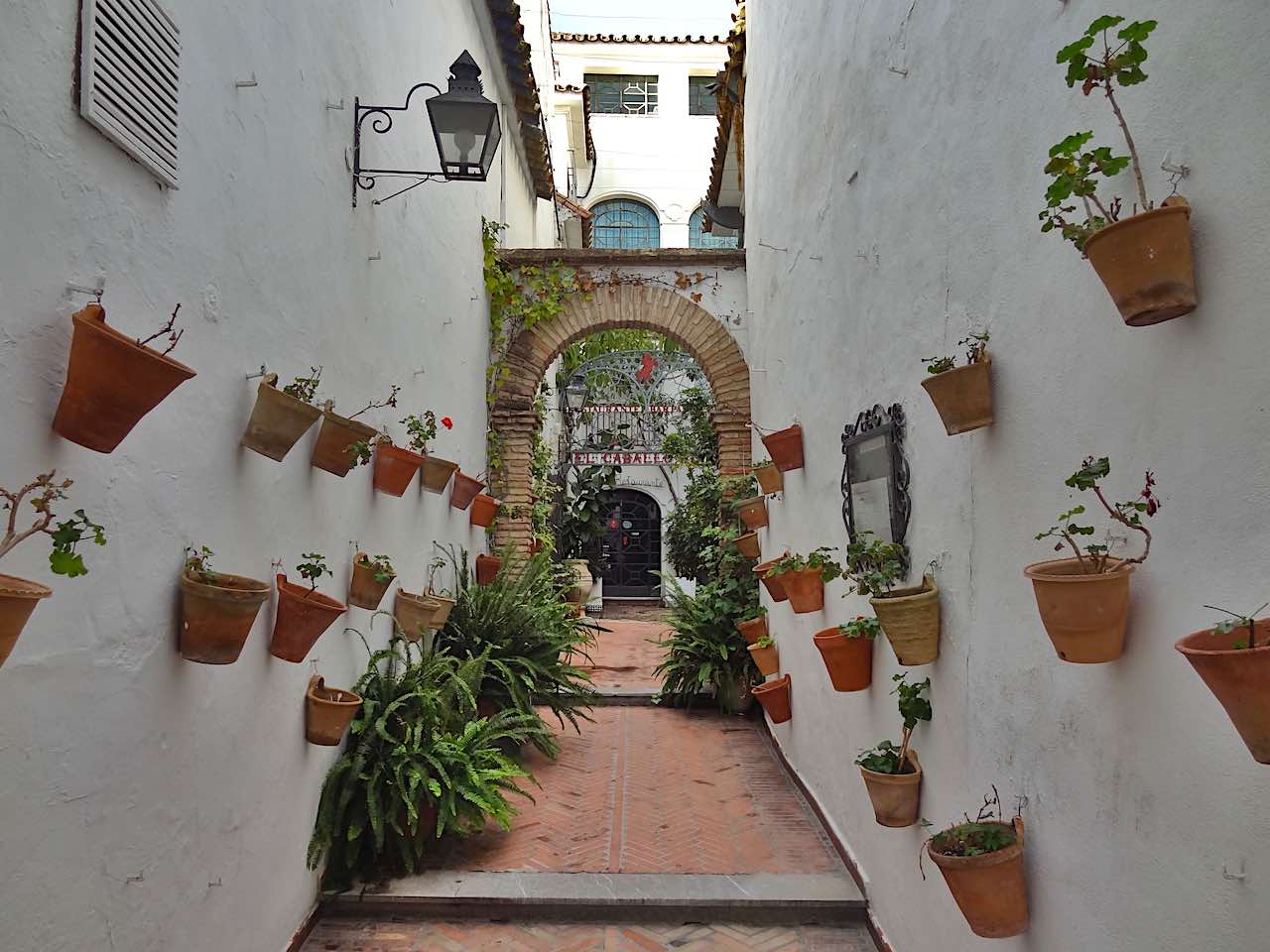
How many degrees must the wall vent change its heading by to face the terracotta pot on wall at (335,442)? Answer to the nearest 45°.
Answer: approximately 90° to its left

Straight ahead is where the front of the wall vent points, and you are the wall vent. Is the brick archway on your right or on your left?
on your left

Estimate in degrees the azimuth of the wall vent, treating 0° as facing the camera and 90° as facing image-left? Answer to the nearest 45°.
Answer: approximately 315°

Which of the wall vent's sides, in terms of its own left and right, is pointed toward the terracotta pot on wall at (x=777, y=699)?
left

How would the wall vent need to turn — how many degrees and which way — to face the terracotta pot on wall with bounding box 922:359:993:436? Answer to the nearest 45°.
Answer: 0° — it already faces it

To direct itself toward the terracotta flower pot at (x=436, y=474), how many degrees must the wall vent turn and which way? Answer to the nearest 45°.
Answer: approximately 90° to its left
